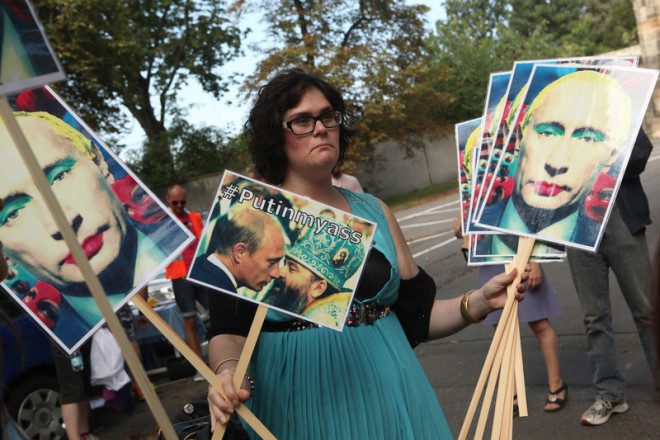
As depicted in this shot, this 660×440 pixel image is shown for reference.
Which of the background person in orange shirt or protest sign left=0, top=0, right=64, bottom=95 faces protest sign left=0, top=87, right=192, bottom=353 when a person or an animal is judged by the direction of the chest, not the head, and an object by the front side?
the background person in orange shirt

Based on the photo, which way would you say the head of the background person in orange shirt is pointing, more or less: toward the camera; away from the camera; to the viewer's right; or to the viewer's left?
toward the camera

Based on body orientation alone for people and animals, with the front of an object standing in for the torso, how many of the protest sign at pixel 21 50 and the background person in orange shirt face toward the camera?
2

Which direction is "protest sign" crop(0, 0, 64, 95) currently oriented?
toward the camera

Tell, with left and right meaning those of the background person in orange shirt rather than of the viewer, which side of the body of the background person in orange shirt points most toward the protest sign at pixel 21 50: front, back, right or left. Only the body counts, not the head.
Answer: front

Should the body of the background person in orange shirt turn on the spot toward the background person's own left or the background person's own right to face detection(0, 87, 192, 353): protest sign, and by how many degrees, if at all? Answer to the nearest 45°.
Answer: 0° — they already face it

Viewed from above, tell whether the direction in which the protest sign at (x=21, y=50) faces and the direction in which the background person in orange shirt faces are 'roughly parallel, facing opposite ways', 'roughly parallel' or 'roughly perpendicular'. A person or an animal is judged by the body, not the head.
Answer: roughly parallel

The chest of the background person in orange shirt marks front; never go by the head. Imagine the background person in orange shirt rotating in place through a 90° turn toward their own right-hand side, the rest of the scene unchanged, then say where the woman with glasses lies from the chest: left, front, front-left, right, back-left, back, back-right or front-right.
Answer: left
